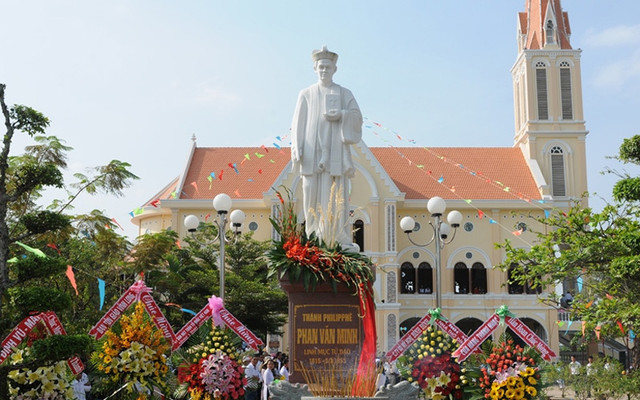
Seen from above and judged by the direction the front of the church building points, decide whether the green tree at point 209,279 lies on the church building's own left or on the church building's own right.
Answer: on the church building's own right

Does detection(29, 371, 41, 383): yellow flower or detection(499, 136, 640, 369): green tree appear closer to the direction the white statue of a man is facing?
the yellow flower

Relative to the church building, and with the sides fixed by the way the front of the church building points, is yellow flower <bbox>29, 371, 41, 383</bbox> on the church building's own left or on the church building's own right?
on the church building's own right

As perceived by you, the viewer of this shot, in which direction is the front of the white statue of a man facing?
facing the viewer
